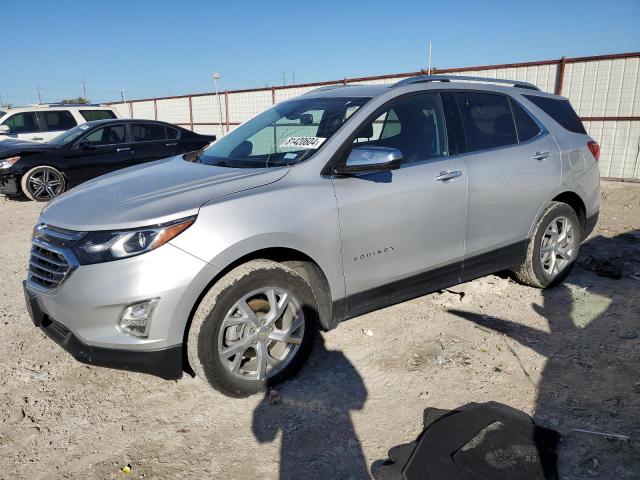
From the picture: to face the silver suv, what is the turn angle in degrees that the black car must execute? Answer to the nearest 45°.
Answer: approximately 90° to its left

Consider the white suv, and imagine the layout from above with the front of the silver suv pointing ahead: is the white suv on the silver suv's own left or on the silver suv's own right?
on the silver suv's own right

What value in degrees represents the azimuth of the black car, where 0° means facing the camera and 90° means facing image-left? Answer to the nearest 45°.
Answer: approximately 90°

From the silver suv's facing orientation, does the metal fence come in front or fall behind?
behind

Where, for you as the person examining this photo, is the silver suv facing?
facing the viewer and to the left of the viewer

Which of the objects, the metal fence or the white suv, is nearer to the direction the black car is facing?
the white suv

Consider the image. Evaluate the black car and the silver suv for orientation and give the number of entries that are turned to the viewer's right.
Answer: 0

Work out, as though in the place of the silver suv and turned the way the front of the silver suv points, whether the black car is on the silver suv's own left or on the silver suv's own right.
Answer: on the silver suv's own right

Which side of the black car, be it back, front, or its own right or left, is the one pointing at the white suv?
right
